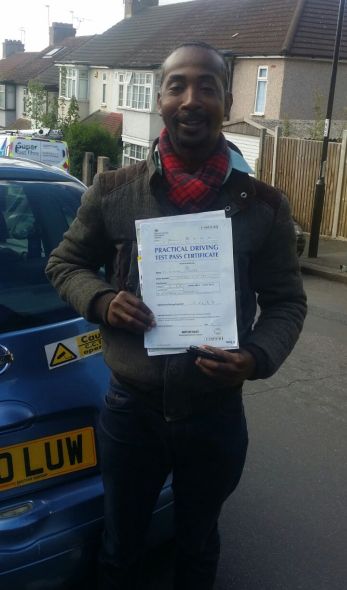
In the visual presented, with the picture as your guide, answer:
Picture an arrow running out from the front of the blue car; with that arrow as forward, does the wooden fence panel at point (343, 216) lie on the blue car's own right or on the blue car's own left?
on the blue car's own right

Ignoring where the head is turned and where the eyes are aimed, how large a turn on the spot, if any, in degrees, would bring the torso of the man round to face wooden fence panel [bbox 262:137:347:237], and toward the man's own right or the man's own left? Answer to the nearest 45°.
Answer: approximately 180°

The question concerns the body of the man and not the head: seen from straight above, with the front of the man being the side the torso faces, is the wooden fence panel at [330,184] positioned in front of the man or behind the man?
behind

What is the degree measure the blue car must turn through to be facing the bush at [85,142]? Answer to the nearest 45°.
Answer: approximately 45° to its right

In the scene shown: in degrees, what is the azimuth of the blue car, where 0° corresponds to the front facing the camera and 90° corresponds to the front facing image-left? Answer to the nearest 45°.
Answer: approximately 135°

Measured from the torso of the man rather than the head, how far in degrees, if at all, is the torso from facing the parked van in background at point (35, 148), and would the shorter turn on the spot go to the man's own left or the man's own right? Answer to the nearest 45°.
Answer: approximately 180°

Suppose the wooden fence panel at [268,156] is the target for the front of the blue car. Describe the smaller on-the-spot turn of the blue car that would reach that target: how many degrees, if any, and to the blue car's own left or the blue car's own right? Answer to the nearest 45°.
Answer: approximately 45° to the blue car's own right

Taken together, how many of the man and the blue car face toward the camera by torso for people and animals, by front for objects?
1

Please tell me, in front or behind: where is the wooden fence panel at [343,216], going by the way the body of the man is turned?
behind
